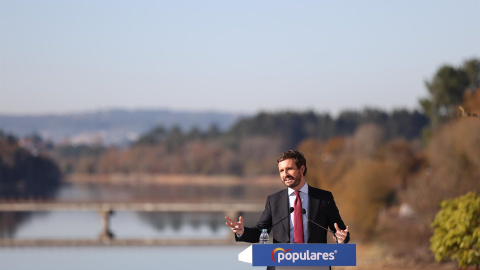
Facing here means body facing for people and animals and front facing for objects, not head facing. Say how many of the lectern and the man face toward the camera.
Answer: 2

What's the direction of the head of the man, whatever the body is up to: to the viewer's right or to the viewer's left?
to the viewer's left

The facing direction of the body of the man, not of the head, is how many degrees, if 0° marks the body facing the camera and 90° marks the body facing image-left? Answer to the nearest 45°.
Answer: approximately 0°

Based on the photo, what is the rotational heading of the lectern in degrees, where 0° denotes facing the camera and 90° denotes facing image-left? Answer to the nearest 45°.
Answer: approximately 0°
